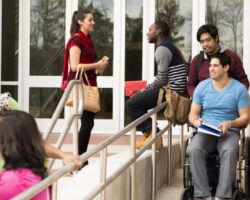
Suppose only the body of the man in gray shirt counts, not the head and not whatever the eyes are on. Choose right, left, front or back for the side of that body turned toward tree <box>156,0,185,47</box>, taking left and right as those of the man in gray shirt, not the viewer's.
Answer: right

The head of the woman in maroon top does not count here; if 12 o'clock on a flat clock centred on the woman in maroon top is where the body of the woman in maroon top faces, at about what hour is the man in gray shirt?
The man in gray shirt is roughly at 12 o'clock from the woman in maroon top.

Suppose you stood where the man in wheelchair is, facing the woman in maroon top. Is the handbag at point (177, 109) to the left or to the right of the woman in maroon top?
right

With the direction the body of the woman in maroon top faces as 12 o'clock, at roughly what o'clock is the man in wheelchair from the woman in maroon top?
The man in wheelchair is roughly at 1 o'clock from the woman in maroon top.

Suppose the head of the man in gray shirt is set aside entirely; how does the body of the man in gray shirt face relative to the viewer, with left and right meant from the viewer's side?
facing to the left of the viewer

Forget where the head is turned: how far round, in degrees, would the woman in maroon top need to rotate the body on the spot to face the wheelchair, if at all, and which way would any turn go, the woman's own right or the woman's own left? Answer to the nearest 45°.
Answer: approximately 45° to the woman's own right

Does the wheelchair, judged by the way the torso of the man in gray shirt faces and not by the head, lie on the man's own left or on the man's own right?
on the man's own left

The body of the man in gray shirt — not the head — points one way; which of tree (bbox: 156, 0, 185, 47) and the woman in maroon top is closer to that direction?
the woman in maroon top

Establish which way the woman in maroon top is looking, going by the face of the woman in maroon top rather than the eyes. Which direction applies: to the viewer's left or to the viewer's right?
to the viewer's right

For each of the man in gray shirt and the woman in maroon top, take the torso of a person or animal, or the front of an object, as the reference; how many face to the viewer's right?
1

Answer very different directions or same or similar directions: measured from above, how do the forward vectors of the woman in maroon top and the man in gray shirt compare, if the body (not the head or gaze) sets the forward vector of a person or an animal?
very different directions

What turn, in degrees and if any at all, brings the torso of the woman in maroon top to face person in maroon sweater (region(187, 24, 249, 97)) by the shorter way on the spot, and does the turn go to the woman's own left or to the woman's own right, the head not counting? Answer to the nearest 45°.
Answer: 0° — they already face them

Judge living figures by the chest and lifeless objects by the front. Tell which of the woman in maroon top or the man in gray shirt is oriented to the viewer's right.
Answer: the woman in maroon top

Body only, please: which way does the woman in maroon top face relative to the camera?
to the viewer's right
